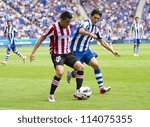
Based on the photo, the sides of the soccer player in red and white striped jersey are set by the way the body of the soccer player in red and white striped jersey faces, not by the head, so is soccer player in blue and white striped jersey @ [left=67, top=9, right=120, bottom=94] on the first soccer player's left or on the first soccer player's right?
on the first soccer player's left

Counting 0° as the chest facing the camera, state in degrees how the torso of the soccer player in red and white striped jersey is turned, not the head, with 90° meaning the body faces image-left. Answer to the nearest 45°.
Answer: approximately 315°

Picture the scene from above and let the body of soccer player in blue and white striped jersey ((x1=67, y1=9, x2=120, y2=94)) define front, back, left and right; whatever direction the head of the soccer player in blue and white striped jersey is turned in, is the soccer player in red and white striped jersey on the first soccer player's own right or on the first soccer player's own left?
on the first soccer player's own right
